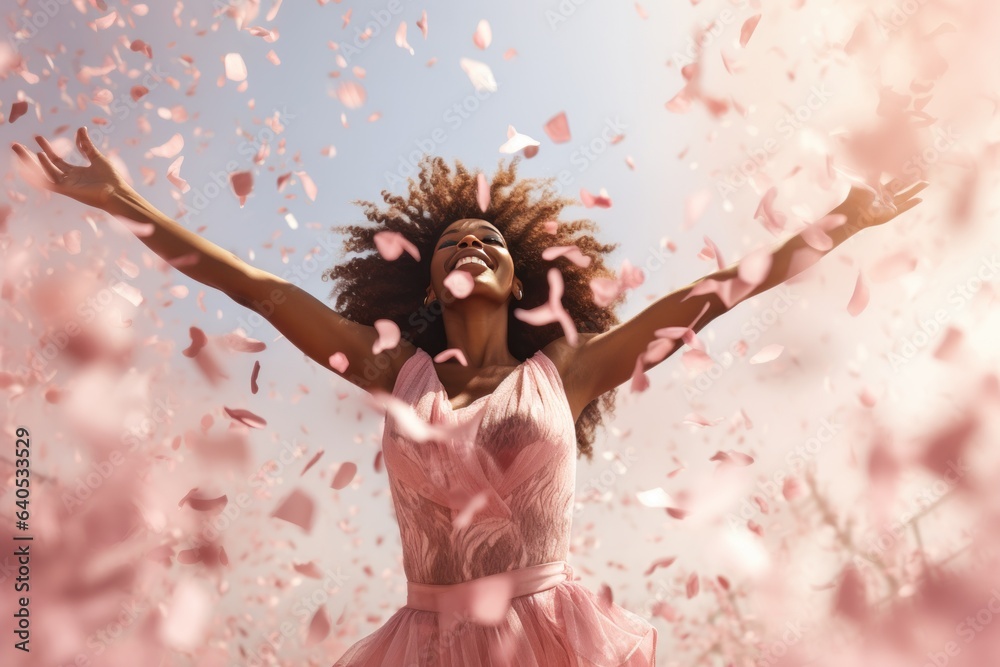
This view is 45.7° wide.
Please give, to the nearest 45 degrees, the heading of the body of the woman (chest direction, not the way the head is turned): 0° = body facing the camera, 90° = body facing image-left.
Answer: approximately 0°

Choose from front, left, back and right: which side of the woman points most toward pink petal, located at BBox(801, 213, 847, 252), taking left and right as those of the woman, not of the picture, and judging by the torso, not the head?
left

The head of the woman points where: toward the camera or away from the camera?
toward the camera

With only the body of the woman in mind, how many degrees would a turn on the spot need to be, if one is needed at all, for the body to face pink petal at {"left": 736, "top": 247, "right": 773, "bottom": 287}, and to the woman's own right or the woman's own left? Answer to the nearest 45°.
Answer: approximately 90° to the woman's own left
